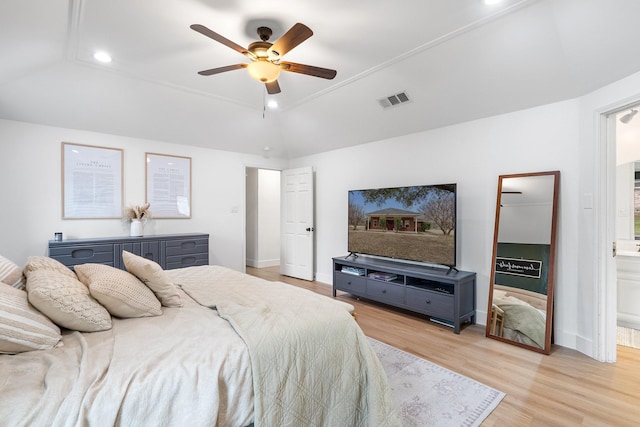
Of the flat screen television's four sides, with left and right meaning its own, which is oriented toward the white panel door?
right

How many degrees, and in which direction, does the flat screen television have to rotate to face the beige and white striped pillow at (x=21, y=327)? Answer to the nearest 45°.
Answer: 0° — it already faces it

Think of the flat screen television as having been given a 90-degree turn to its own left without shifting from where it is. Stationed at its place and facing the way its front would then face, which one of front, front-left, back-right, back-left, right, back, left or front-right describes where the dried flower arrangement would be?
back-right

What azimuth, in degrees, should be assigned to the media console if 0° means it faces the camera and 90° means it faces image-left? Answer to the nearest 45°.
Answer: approximately 45°

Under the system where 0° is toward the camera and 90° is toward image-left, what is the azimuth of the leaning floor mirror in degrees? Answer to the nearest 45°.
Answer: approximately 45°

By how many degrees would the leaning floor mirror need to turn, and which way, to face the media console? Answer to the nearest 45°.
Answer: approximately 45° to its right

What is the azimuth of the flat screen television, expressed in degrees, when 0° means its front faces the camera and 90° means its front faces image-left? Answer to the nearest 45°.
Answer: approximately 45°

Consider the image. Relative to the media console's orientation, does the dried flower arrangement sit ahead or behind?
ahead
